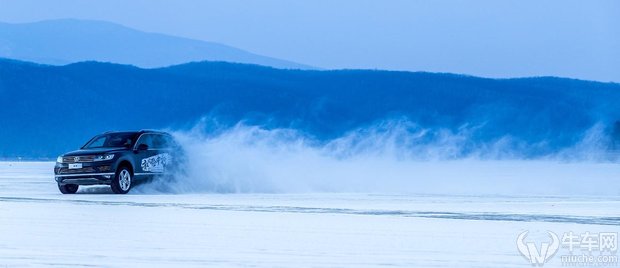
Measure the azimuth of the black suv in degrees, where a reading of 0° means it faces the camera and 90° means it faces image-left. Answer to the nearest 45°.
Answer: approximately 45°
